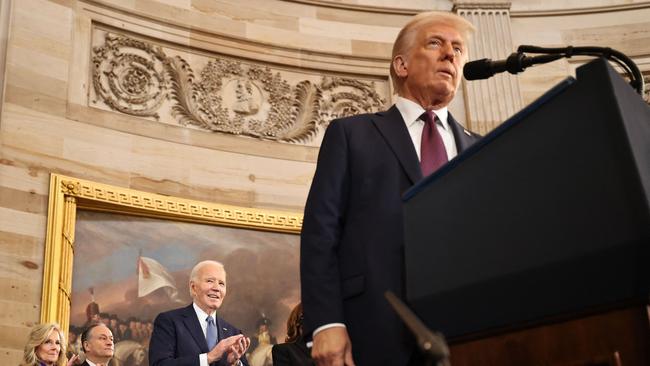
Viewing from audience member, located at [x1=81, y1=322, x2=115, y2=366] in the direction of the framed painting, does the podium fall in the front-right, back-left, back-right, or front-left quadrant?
back-right

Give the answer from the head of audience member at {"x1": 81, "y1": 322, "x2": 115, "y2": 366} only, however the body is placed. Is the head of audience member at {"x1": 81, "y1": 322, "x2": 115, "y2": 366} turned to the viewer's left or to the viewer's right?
to the viewer's right

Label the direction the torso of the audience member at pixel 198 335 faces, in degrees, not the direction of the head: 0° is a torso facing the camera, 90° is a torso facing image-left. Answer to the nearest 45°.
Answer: approximately 315°

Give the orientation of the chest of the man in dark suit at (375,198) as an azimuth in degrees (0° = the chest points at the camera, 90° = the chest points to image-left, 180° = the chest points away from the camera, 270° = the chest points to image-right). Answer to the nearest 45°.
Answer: approximately 315°

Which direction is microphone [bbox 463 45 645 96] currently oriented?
to the viewer's left

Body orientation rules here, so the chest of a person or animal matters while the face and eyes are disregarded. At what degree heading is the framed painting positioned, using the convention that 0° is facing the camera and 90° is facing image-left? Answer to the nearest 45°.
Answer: approximately 315°

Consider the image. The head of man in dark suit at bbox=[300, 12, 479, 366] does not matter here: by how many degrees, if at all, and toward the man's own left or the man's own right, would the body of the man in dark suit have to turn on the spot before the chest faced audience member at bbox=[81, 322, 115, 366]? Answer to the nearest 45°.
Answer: approximately 180°
